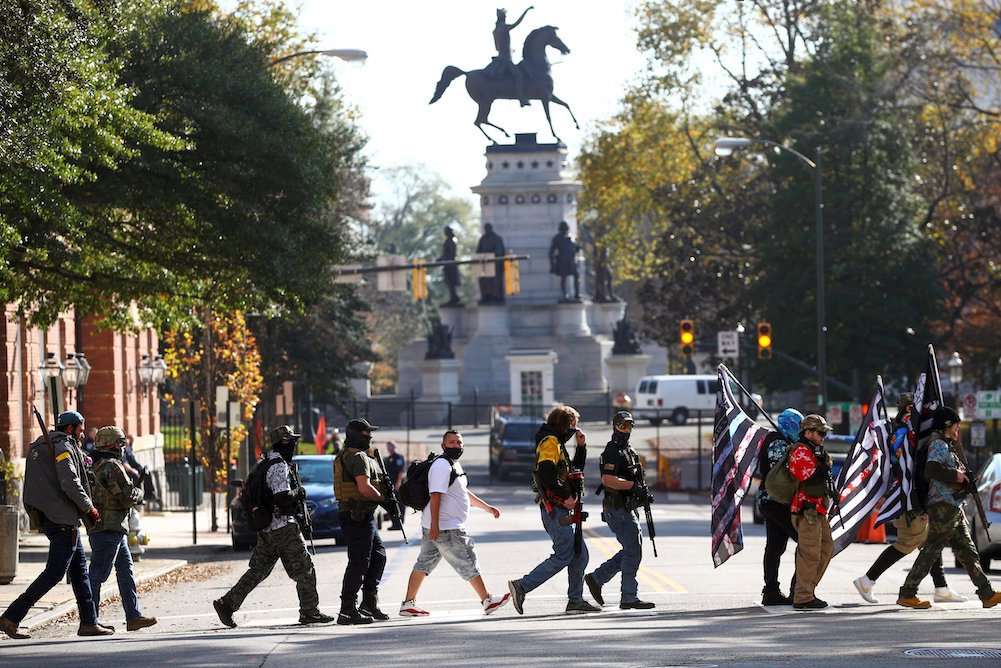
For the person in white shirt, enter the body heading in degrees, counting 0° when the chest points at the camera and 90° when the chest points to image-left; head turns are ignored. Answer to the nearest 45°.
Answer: approximately 270°

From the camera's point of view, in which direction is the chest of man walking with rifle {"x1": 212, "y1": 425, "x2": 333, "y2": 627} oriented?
to the viewer's right

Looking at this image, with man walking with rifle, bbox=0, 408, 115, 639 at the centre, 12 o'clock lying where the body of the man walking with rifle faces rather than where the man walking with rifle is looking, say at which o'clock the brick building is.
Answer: The brick building is roughly at 9 o'clock from the man walking with rifle.

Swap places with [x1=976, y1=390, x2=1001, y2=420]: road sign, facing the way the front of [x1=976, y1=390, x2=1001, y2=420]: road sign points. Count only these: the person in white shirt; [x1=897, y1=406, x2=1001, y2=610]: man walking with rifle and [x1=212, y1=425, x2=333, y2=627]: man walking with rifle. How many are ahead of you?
3

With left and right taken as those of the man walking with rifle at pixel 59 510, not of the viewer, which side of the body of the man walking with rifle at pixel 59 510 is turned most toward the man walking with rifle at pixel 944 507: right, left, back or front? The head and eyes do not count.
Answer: front

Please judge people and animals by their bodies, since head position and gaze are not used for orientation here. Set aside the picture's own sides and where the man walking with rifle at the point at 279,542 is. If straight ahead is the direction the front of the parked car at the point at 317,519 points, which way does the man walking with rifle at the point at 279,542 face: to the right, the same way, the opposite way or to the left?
to the left

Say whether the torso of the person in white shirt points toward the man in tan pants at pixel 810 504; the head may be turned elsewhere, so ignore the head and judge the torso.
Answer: yes

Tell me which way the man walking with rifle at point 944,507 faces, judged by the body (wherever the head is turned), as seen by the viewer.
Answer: to the viewer's right

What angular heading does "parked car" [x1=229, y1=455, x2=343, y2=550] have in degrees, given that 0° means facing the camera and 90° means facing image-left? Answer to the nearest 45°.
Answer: approximately 0°

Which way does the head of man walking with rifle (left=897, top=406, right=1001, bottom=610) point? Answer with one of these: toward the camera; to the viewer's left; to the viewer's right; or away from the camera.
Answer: to the viewer's right

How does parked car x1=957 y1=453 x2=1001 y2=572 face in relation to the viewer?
away from the camera

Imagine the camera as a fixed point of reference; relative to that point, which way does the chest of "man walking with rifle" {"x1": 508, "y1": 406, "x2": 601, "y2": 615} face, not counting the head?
to the viewer's right

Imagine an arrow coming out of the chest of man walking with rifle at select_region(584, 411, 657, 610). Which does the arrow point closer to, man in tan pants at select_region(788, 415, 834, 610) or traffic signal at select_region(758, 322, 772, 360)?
the man in tan pants
